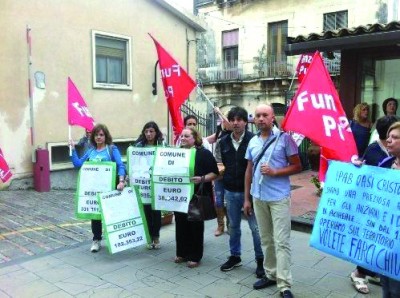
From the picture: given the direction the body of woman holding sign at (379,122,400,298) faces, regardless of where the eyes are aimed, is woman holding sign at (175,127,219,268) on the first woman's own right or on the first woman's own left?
on the first woman's own right

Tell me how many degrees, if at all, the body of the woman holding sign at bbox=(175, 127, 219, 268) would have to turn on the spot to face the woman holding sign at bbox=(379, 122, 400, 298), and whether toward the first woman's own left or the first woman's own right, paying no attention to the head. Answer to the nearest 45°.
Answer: approximately 90° to the first woman's own left

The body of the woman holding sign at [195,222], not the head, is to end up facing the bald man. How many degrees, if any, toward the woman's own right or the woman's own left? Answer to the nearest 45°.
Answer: approximately 90° to the woman's own left

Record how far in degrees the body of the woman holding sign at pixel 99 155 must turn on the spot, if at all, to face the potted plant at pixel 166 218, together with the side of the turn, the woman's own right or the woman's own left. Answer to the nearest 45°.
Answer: approximately 135° to the woman's own left

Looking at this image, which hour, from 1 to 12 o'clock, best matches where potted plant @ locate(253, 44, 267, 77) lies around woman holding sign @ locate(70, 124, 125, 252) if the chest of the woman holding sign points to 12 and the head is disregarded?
The potted plant is roughly at 7 o'clock from the woman holding sign.

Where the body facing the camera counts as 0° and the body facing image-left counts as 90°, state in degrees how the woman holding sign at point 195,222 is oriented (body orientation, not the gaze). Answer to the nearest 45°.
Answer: approximately 45°

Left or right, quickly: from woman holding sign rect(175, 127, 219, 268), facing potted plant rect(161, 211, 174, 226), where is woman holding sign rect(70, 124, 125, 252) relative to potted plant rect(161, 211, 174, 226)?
left

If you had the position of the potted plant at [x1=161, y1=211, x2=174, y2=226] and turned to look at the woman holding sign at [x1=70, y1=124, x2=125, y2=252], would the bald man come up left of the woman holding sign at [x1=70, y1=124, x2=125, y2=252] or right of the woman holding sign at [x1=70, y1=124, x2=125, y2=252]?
left
